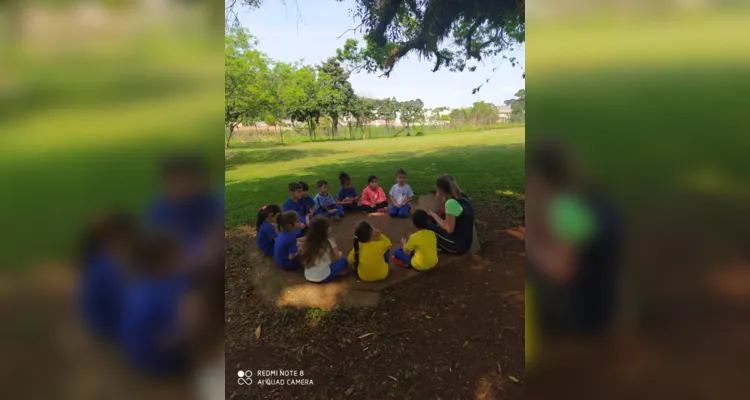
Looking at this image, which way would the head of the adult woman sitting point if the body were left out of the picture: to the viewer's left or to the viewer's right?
to the viewer's left

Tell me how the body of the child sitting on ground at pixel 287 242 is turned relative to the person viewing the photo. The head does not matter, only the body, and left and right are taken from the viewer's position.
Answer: facing away from the viewer and to the right of the viewer

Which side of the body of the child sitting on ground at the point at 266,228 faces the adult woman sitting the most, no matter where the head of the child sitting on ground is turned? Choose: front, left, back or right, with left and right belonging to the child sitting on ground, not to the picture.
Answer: front

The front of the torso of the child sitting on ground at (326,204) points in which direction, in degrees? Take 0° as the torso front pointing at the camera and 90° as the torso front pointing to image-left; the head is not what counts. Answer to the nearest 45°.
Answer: approximately 315°

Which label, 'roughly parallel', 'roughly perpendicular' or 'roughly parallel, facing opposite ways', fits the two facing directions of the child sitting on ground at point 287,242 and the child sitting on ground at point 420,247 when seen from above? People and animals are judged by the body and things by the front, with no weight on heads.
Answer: roughly perpendicular
